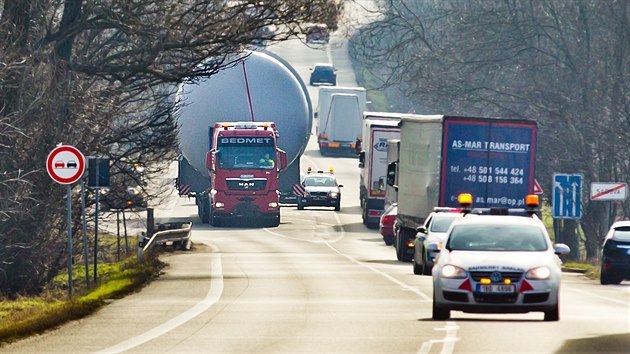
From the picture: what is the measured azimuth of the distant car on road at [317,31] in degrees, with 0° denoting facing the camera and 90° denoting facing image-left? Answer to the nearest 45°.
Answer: approximately 0°

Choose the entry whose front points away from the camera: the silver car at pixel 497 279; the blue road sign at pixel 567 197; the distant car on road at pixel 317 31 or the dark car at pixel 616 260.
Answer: the dark car

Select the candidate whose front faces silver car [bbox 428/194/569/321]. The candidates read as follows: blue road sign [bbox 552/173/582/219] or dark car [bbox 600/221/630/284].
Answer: the blue road sign

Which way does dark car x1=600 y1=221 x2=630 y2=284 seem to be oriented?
away from the camera

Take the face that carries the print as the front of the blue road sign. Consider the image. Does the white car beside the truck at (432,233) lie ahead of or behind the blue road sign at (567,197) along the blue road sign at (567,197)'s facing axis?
ahead

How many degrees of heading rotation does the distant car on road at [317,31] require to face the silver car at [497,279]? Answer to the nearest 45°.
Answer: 0° — it already faces it
